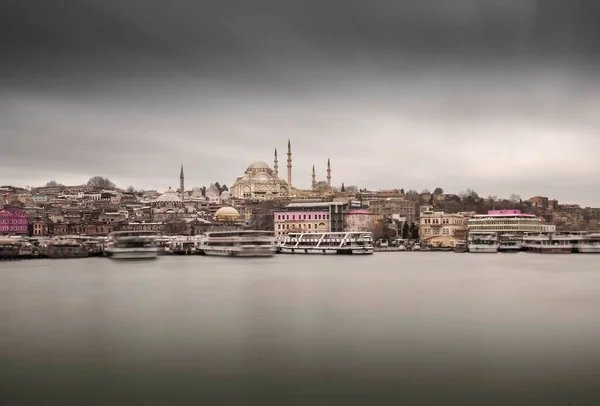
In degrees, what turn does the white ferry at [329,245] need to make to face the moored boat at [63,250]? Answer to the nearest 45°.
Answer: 0° — it already faces it

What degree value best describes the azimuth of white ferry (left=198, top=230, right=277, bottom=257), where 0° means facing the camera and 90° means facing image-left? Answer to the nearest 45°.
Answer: approximately 90°

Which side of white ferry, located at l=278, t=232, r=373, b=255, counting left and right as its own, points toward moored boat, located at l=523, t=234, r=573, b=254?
back

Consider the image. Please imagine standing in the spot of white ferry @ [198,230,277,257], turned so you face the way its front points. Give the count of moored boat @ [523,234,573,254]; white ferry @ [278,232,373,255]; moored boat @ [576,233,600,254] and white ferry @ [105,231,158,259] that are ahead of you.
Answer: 1

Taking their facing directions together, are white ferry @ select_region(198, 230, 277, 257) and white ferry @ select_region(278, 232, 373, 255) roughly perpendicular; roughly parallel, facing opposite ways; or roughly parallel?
roughly parallel

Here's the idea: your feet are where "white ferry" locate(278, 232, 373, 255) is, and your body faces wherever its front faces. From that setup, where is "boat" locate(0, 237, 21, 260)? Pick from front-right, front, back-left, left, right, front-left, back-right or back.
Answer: front

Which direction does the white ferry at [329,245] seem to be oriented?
to the viewer's left

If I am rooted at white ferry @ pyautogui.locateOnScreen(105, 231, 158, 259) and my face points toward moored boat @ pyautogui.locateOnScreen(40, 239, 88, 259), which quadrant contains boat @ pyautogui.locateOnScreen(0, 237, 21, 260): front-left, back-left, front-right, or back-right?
front-left

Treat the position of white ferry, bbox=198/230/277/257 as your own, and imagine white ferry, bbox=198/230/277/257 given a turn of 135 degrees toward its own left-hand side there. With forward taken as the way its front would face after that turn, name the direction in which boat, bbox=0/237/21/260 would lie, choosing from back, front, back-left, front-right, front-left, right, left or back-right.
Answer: back-right

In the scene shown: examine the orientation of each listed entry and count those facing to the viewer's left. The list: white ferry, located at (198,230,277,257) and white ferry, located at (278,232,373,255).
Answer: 2

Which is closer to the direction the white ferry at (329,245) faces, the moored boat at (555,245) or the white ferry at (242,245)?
the white ferry

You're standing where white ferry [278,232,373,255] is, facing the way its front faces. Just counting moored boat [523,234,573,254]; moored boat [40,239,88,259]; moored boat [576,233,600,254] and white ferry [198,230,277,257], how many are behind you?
2

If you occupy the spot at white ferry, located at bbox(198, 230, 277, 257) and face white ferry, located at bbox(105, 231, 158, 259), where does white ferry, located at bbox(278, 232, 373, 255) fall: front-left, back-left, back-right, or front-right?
back-right

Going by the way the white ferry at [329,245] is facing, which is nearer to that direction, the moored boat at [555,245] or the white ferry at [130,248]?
the white ferry
